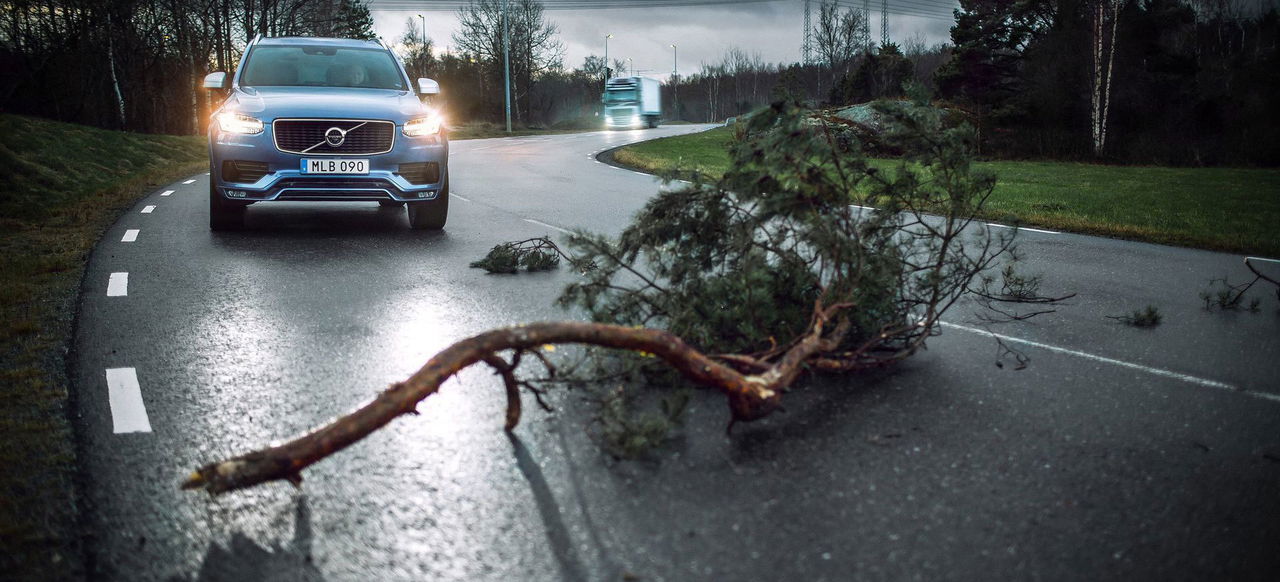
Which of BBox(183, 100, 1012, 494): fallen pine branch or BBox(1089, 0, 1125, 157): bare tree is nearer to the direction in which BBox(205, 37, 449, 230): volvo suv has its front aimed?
the fallen pine branch

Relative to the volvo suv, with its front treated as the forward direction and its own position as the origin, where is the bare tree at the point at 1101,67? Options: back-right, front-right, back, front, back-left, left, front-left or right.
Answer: back-left

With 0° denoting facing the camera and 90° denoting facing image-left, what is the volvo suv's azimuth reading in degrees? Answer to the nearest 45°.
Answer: approximately 0°
